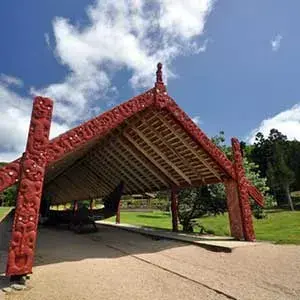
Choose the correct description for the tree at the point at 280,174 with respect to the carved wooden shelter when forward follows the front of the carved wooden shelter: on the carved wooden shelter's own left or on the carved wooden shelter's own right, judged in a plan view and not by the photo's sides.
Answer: on the carved wooden shelter's own left

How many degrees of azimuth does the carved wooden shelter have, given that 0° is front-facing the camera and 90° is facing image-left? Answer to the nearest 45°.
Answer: approximately 315°
